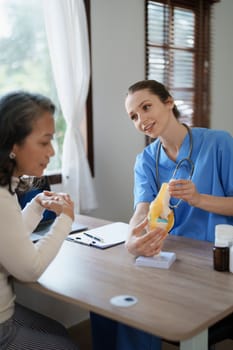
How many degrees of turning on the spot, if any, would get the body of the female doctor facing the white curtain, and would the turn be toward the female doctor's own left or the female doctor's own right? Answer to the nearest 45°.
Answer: approximately 90° to the female doctor's own right

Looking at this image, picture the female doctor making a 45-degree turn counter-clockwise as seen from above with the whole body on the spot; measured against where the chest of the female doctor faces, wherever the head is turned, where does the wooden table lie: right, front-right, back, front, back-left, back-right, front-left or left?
front

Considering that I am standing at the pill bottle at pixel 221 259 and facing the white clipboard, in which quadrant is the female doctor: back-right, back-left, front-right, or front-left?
front-right

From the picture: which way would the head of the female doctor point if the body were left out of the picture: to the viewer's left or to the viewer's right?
to the viewer's left

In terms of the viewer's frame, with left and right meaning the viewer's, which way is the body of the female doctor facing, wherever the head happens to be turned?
facing the viewer and to the left of the viewer
